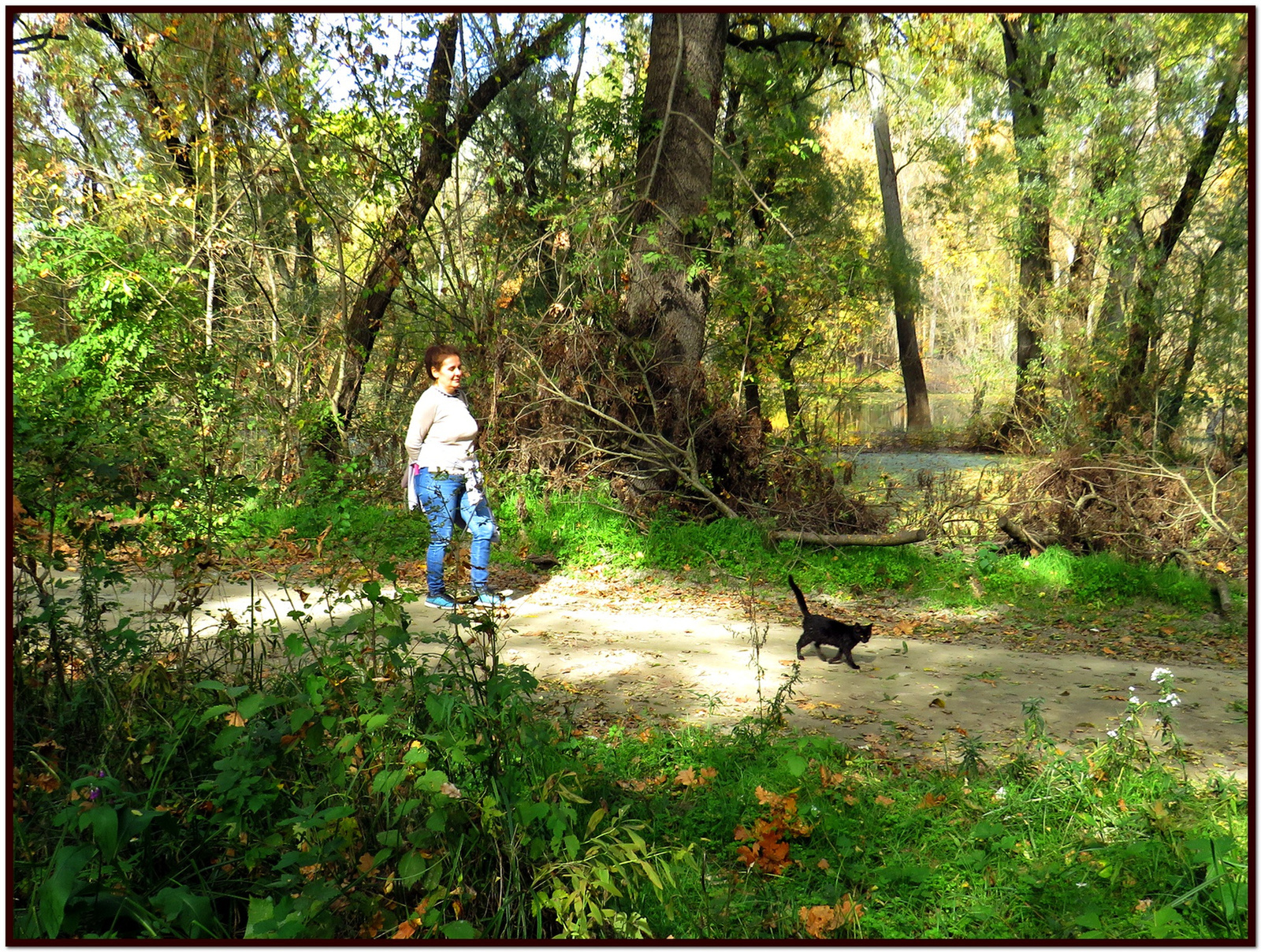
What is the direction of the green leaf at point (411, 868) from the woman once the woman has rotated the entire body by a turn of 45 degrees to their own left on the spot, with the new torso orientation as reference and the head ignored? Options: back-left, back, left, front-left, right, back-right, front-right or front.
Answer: right

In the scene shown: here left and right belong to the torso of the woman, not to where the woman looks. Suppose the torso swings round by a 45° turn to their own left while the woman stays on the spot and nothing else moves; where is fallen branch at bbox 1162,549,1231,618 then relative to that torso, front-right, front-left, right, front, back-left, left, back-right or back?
front

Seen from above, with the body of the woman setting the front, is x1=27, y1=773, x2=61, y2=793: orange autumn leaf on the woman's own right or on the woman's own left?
on the woman's own right

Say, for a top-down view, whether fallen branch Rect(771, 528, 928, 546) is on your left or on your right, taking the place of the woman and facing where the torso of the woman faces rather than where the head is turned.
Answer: on your left

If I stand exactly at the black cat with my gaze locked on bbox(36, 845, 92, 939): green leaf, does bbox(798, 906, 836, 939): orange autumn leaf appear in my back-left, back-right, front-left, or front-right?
front-left

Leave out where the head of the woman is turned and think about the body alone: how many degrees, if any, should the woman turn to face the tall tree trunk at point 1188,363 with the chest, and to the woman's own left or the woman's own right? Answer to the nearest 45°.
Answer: approximately 45° to the woman's own left

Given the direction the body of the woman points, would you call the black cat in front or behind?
in front

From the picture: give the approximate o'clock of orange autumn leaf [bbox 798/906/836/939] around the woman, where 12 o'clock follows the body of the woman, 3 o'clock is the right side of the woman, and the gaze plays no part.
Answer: The orange autumn leaf is roughly at 1 o'clock from the woman.

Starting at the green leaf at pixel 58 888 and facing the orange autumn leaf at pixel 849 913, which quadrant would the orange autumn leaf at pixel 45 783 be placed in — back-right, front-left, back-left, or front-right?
back-left

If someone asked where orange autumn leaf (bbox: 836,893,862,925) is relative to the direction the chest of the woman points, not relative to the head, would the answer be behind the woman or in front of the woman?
in front

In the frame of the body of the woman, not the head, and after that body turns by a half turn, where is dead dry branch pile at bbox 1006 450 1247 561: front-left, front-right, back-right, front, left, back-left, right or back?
back-right

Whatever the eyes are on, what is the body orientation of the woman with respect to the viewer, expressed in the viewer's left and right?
facing the viewer and to the right of the viewer

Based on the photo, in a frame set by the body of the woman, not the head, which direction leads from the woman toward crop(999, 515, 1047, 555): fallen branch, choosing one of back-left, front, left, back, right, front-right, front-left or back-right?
front-left

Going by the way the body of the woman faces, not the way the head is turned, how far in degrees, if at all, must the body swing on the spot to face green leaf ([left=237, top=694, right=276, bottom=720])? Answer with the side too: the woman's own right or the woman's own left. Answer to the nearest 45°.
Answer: approximately 45° to the woman's own right

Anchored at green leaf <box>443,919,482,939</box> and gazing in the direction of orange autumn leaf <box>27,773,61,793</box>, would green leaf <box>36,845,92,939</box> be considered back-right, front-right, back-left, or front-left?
front-left
